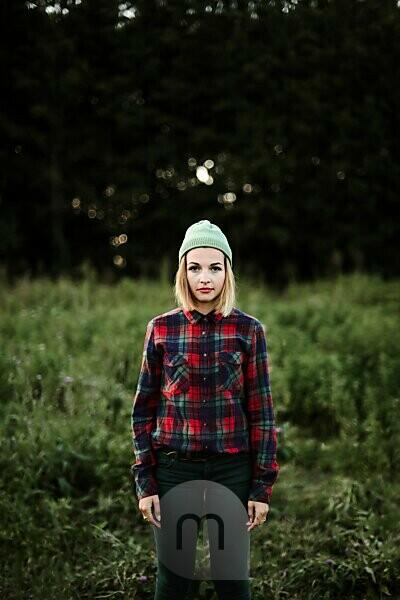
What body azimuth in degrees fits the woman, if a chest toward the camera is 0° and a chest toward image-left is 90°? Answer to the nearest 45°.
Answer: approximately 0°
